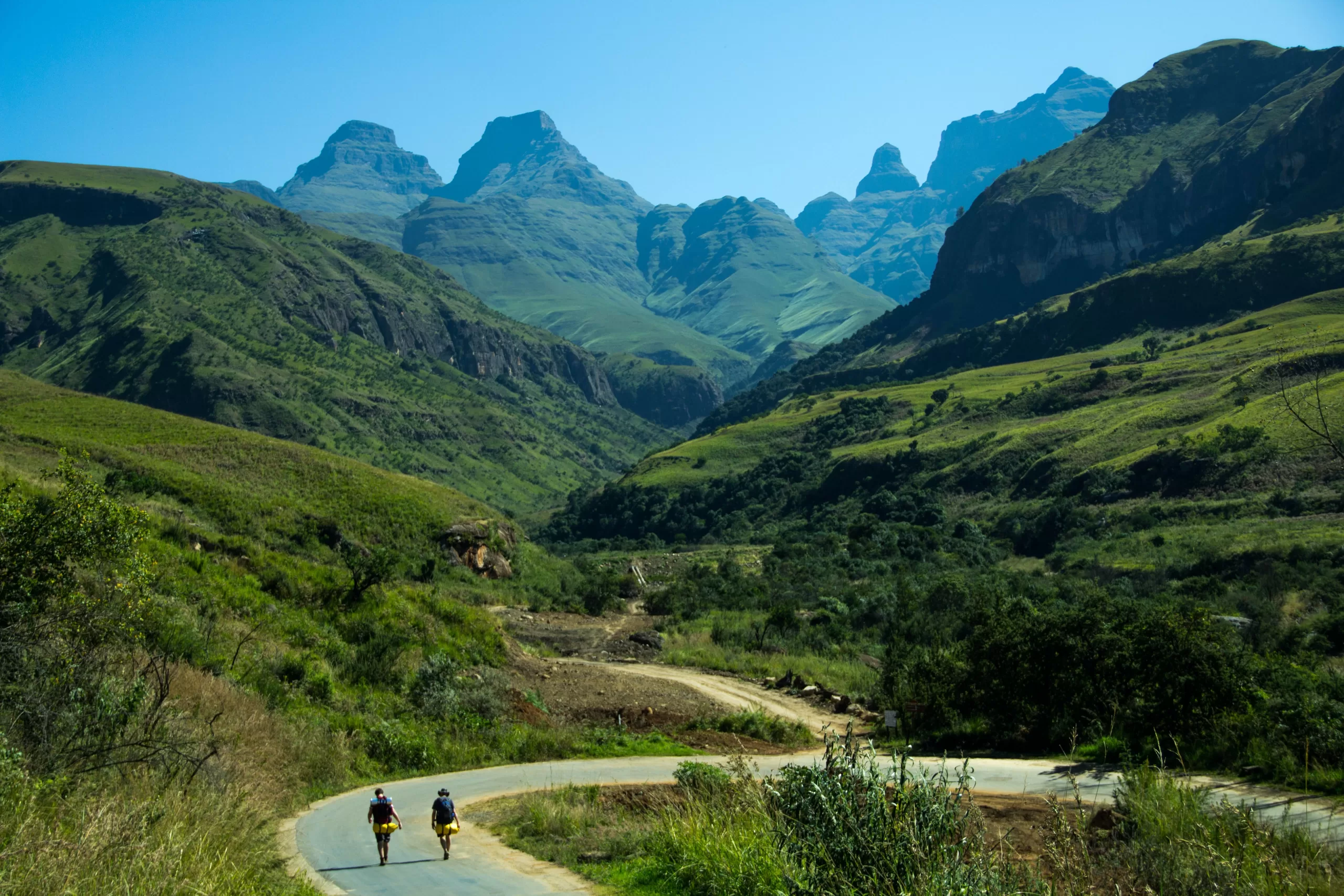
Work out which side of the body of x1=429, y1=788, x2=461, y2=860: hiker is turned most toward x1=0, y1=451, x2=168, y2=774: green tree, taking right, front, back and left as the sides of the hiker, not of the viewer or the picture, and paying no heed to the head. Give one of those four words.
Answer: left

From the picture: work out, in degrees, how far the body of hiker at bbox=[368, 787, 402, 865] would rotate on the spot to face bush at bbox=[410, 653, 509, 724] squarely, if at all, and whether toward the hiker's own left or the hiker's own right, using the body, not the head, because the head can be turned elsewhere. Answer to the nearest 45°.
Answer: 0° — they already face it

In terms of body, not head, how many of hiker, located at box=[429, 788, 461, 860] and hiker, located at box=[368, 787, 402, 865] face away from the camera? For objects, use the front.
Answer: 2

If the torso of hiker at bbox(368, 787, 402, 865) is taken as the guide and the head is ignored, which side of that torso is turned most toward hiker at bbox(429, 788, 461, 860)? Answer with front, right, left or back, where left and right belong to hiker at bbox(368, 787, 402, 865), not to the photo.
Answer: right

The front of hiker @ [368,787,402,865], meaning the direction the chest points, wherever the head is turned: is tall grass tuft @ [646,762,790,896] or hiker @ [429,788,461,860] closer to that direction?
the hiker

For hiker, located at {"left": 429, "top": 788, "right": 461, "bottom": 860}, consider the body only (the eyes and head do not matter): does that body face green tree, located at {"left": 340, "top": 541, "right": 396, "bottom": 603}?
yes

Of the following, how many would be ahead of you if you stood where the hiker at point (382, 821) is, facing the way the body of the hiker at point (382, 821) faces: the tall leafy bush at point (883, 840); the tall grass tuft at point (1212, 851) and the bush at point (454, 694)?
1

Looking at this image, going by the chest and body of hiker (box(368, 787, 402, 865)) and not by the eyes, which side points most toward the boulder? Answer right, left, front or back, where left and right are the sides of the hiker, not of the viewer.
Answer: front

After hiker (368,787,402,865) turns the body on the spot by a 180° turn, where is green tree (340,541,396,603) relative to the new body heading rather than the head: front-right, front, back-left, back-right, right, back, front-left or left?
back

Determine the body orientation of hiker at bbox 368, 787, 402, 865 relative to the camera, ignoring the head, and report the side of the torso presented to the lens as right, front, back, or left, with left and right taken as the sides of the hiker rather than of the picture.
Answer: back

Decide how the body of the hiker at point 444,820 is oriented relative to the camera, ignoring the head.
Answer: away from the camera
